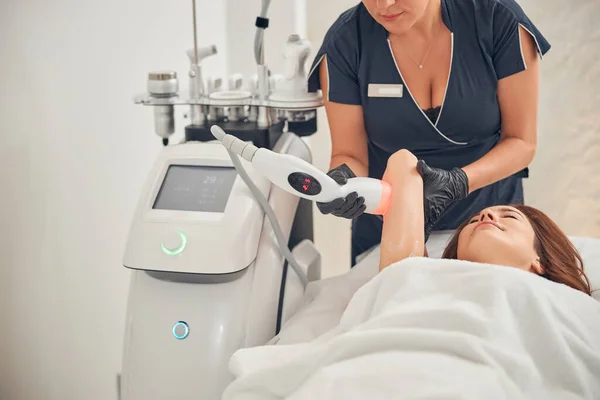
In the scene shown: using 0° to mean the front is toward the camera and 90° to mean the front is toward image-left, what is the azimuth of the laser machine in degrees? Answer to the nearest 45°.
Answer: approximately 45°

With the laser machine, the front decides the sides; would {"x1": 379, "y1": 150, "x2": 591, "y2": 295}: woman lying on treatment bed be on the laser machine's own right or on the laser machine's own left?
on the laser machine's own left
